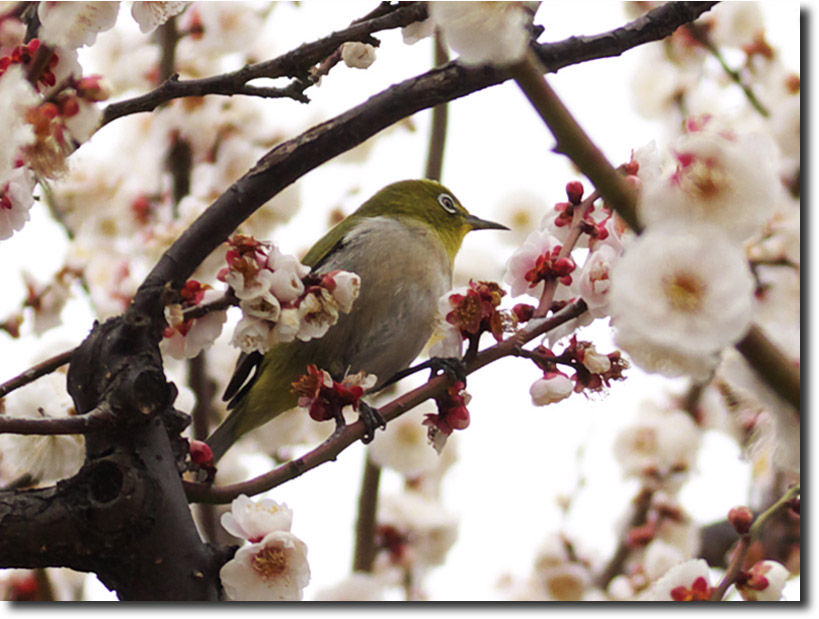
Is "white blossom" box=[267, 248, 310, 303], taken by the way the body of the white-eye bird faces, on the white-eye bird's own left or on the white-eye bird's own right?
on the white-eye bird's own right

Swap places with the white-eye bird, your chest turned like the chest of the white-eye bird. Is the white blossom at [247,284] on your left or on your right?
on your right

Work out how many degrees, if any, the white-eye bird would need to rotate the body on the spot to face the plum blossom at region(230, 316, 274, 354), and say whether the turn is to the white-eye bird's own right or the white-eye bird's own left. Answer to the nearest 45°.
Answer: approximately 90° to the white-eye bird's own right

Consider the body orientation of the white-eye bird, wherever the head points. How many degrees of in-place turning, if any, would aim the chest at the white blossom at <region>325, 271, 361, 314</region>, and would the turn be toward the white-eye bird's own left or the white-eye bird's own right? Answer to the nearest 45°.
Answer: approximately 90° to the white-eye bird's own right

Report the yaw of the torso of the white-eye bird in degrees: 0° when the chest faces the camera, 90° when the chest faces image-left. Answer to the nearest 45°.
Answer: approximately 270°
